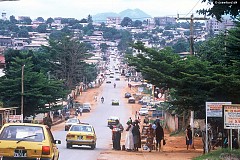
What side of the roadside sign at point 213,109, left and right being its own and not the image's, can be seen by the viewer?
front

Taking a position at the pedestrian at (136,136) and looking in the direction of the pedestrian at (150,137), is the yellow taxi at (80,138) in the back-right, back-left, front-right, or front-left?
back-left

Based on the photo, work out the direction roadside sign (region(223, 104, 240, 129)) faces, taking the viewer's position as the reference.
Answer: facing the viewer

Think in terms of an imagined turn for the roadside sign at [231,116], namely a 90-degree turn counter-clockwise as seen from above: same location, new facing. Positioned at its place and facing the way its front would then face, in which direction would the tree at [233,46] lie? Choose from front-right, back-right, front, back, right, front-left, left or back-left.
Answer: left
